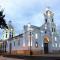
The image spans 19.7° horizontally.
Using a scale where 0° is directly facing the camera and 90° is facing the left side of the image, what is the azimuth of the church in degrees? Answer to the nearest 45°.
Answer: approximately 315°
